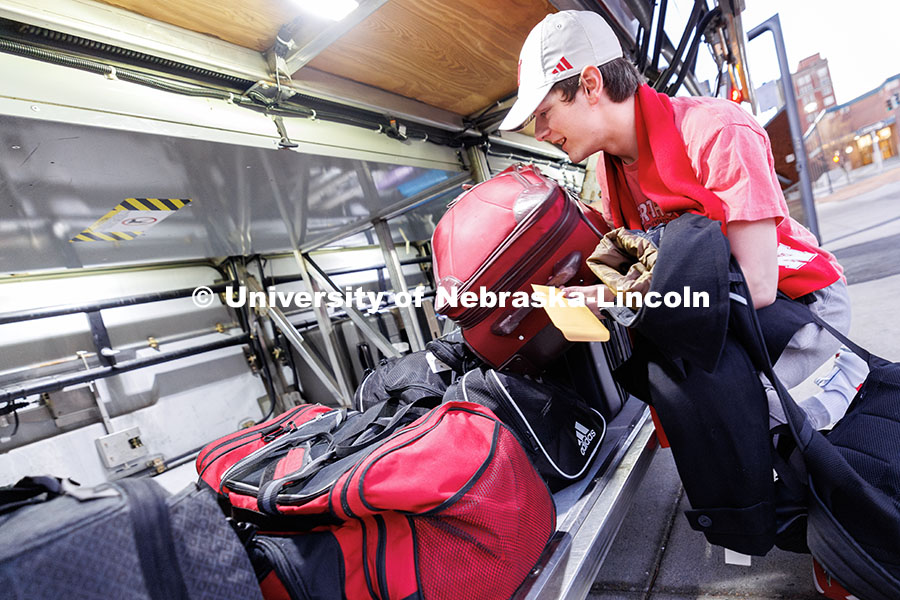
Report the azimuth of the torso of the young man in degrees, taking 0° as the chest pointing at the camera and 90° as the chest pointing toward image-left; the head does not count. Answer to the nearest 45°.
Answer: approximately 90°

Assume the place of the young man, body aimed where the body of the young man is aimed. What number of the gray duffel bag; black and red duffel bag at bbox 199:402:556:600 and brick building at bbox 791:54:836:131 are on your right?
1

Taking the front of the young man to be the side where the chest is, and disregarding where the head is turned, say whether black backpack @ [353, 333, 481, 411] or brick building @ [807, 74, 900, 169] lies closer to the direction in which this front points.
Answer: the black backpack

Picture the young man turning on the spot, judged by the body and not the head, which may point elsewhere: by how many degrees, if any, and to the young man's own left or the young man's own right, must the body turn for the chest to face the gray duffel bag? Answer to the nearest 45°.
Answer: approximately 45° to the young man's own left

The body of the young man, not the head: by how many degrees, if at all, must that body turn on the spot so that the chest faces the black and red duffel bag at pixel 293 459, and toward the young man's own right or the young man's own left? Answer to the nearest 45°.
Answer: approximately 45° to the young man's own left

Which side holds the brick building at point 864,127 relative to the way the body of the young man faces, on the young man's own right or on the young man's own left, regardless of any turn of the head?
on the young man's own right

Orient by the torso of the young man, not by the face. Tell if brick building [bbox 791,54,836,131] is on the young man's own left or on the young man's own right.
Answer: on the young man's own right

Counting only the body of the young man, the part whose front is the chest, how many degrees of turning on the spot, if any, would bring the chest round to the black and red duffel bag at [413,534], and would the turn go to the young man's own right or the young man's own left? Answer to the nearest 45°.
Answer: approximately 45° to the young man's own left

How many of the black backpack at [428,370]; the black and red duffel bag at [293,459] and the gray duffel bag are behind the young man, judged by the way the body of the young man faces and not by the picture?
0

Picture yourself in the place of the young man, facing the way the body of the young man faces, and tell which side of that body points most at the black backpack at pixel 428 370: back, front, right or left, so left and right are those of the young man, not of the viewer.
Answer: front

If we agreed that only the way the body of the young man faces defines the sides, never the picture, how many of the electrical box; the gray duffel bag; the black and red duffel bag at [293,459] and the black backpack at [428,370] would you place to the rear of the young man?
0

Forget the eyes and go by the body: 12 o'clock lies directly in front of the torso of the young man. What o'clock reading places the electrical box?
The electrical box is roughly at 12 o'clock from the young man.

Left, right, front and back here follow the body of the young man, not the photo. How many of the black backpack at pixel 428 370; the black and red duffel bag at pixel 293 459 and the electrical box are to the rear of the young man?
0
